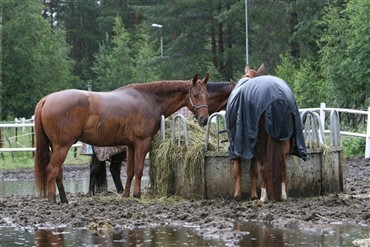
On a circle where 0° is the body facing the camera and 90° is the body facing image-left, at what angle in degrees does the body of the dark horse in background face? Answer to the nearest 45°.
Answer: approximately 270°

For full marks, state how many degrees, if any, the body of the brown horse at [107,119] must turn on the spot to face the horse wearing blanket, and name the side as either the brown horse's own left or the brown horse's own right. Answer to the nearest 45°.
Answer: approximately 45° to the brown horse's own right

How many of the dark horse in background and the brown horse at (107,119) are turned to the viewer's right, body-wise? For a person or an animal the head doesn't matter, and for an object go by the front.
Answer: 2

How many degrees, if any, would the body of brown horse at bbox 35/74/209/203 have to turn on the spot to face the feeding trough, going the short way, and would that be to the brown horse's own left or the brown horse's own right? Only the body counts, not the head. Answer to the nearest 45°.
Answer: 0° — it already faces it

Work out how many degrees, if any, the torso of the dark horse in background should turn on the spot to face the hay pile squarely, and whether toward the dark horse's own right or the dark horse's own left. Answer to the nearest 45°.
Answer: approximately 45° to the dark horse's own right

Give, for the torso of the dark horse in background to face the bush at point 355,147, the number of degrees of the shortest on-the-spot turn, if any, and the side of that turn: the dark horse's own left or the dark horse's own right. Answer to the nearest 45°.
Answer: approximately 45° to the dark horse's own left

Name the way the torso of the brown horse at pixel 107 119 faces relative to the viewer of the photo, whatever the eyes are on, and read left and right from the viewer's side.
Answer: facing to the right of the viewer

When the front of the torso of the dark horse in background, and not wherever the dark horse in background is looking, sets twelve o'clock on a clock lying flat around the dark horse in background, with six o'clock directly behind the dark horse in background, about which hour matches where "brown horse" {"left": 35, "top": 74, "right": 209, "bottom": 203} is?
The brown horse is roughly at 3 o'clock from the dark horse in background.

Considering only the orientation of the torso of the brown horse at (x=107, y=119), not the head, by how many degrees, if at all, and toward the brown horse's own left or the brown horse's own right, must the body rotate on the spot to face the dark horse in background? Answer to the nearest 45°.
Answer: approximately 90° to the brown horse's own left
